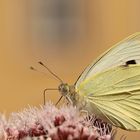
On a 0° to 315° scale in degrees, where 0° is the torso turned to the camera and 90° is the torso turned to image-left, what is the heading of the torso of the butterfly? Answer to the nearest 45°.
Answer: approximately 90°
